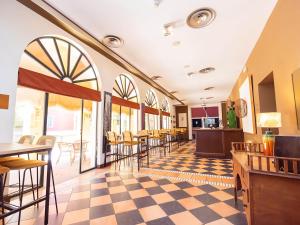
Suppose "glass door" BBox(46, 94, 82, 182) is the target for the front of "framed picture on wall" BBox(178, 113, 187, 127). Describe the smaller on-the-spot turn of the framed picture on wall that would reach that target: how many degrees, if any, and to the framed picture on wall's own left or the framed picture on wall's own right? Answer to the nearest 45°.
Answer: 0° — it already faces it

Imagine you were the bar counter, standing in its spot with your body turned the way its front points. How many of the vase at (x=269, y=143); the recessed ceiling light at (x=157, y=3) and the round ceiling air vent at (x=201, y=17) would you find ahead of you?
3

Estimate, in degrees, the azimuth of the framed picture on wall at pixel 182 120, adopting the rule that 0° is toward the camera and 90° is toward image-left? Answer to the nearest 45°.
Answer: approximately 0°

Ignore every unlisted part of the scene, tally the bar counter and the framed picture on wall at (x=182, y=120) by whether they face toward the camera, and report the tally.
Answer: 2

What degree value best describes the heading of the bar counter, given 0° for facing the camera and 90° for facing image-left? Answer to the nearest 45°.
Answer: approximately 0°

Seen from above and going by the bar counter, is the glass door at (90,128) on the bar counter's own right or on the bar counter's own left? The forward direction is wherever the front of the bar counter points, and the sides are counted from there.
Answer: on the bar counter's own right

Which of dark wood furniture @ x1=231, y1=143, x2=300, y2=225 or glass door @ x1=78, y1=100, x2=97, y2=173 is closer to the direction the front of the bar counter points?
the dark wood furniture

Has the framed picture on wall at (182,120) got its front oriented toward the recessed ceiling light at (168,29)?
yes

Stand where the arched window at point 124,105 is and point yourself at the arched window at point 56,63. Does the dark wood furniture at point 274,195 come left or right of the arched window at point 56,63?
left
